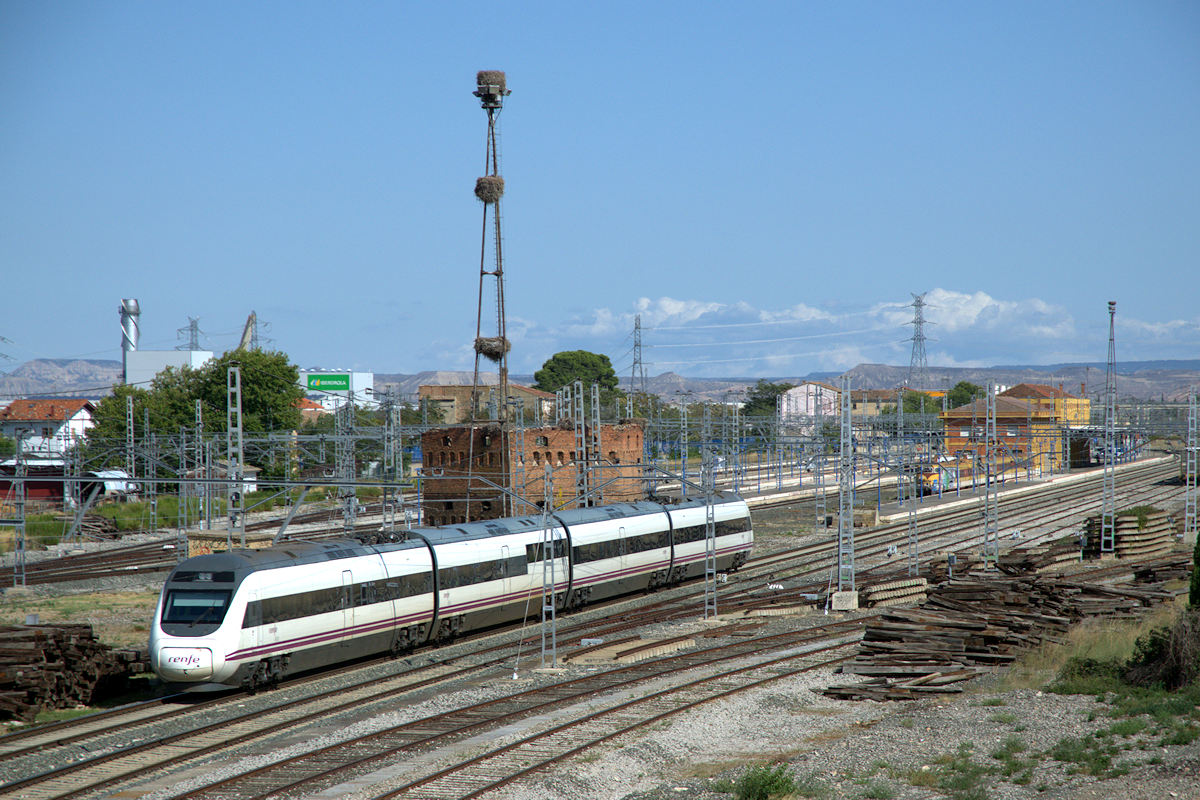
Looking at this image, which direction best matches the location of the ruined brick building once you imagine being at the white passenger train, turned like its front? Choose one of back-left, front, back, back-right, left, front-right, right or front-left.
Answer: back-right

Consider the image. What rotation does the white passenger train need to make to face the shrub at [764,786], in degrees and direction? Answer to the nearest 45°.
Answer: approximately 90° to its left

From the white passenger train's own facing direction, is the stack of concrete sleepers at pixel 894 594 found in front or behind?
behind

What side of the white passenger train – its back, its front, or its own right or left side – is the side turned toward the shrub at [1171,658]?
left

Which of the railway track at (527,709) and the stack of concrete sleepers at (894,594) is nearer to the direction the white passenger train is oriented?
the railway track

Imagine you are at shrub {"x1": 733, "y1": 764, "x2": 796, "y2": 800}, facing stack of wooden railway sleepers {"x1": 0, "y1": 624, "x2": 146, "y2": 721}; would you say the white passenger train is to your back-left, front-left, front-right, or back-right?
front-right

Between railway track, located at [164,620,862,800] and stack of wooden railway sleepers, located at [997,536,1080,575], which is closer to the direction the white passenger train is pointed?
the railway track

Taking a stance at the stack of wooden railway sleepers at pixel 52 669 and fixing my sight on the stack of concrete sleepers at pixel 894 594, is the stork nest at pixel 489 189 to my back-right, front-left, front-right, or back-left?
front-left

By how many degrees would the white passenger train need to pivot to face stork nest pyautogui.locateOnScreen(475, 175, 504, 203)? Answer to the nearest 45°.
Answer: approximately 135° to its right

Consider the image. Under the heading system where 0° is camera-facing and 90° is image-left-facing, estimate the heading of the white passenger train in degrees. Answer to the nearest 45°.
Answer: approximately 45°

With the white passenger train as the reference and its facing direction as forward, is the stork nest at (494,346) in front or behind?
behind

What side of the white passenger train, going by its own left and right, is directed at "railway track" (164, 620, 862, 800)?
left

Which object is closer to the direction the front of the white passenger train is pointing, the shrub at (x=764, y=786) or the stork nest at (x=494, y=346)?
the shrub

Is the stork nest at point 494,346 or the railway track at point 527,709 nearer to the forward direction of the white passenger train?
the railway track
